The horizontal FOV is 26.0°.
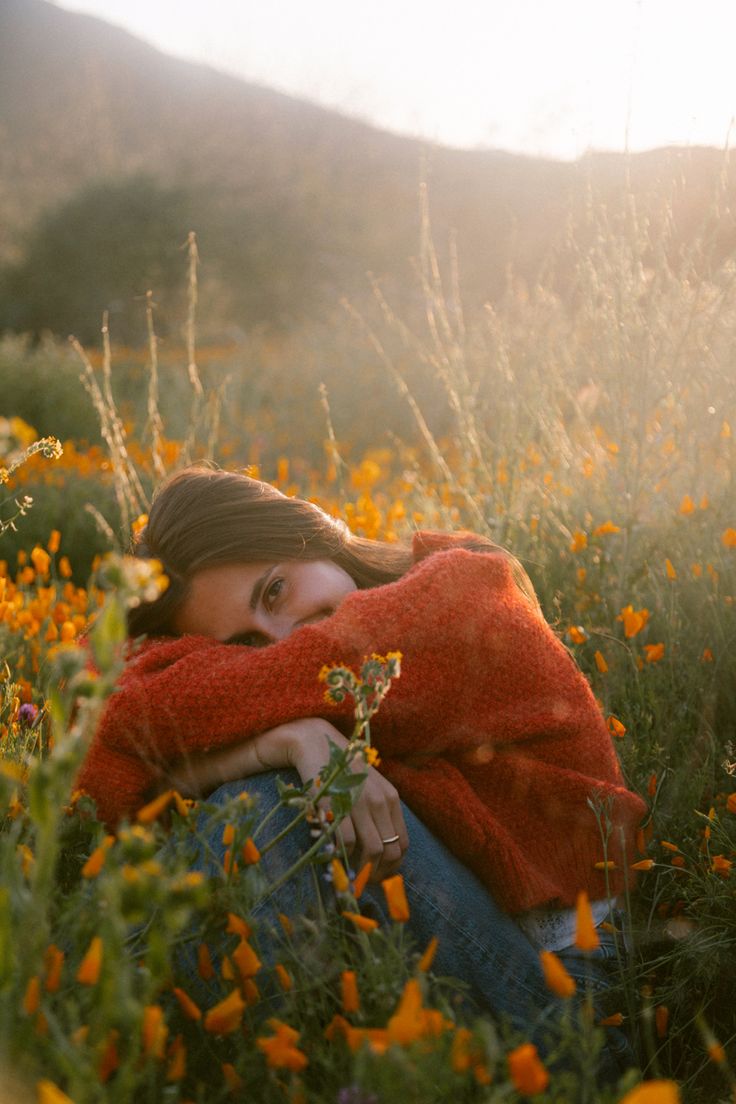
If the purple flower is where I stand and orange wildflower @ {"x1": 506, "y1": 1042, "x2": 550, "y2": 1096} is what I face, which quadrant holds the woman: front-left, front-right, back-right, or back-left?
front-left

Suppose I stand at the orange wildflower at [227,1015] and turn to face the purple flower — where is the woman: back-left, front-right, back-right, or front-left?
front-right

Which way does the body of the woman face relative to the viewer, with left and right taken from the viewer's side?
facing the viewer and to the left of the viewer

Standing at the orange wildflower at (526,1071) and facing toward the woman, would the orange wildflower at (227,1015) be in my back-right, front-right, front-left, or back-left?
front-left

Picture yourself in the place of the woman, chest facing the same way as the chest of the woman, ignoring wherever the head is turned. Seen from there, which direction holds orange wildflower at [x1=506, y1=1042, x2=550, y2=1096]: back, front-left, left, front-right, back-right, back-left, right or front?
front-left

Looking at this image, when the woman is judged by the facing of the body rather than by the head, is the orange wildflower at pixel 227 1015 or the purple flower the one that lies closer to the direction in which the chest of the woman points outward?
the orange wildflower

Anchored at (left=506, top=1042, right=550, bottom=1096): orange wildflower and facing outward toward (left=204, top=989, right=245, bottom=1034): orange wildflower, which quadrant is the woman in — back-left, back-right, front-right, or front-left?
front-right

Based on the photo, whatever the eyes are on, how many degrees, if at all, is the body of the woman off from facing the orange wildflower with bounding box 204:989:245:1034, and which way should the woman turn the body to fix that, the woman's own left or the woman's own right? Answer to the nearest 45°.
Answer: approximately 45° to the woman's own left

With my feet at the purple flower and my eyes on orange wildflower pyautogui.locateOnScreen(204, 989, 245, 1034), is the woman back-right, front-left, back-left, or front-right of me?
front-left
